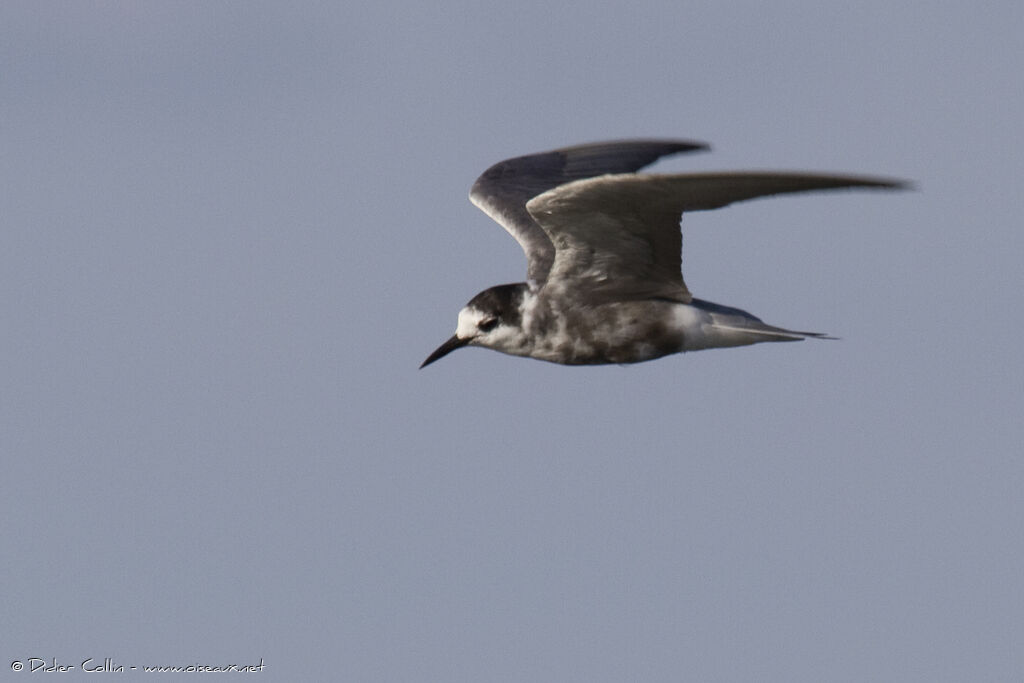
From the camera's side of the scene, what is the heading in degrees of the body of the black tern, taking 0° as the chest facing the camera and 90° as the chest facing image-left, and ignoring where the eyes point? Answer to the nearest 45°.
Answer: approximately 90°
